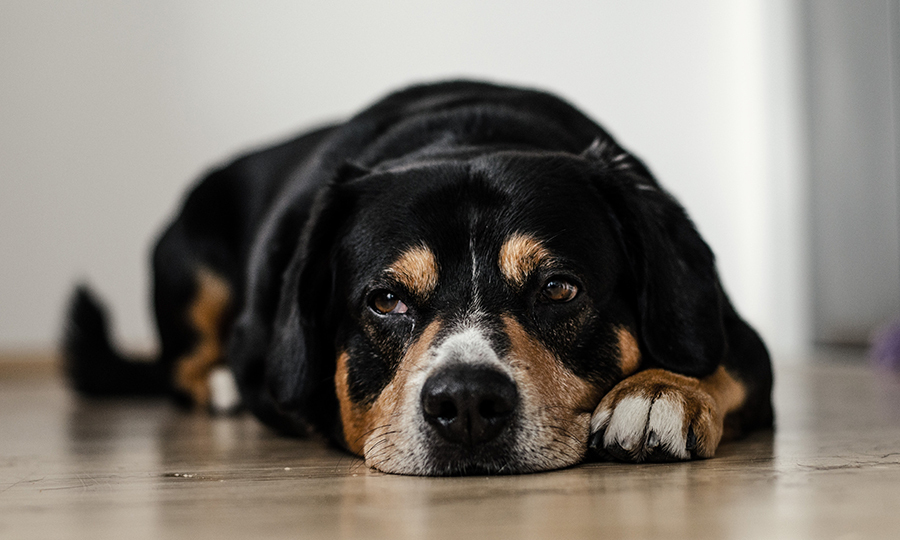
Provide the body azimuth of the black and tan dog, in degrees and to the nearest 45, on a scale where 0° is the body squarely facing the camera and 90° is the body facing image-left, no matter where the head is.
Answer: approximately 315°

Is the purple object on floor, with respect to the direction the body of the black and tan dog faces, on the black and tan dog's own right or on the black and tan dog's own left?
on the black and tan dog's own left
